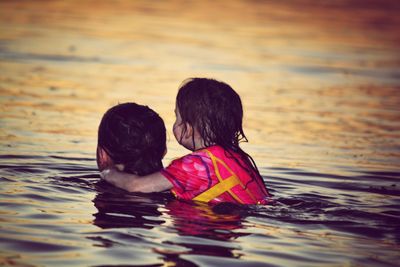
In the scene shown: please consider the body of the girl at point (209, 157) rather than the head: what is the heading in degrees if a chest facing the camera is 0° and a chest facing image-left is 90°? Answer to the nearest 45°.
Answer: approximately 135°

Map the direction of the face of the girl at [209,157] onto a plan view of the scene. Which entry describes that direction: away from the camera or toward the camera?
away from the camera
